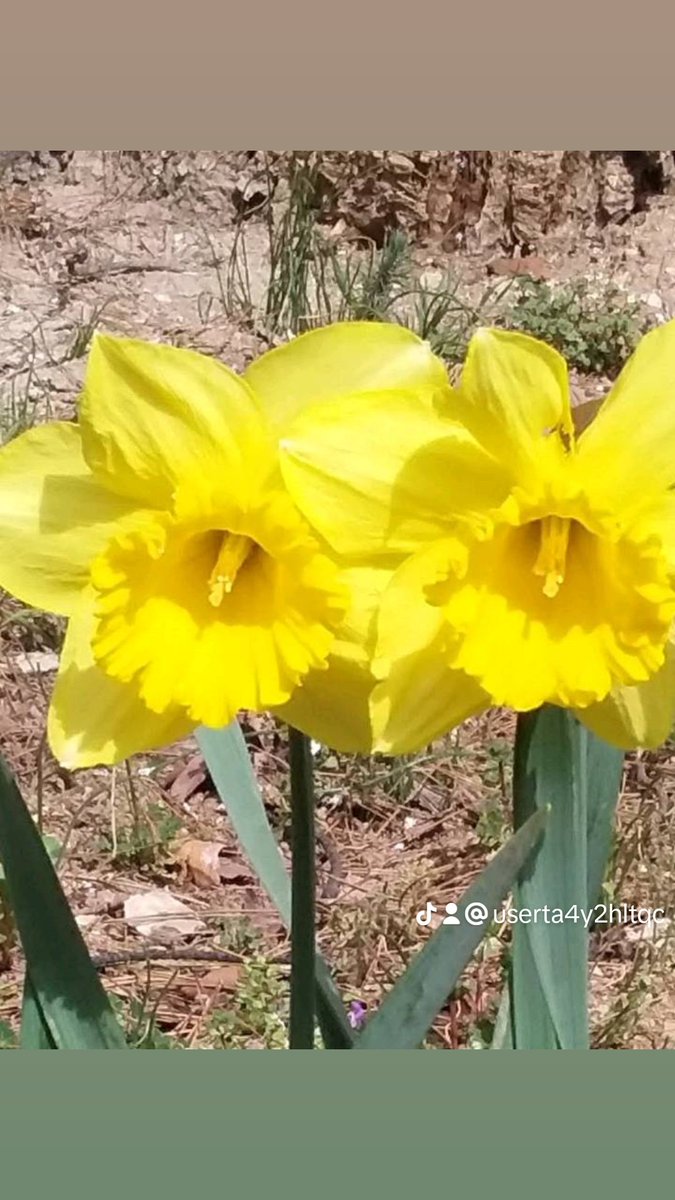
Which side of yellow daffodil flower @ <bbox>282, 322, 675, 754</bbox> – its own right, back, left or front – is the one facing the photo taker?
front

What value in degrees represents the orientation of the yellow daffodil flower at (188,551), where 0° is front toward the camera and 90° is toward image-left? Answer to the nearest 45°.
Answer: approximately 0°

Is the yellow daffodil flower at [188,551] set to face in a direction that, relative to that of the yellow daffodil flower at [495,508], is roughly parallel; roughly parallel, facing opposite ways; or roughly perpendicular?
roughly parallel
